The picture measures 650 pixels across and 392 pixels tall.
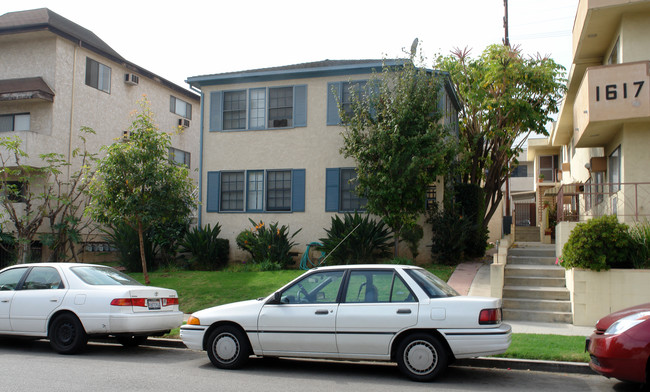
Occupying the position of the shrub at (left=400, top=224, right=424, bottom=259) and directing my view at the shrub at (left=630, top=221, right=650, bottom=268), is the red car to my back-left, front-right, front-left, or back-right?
front-right

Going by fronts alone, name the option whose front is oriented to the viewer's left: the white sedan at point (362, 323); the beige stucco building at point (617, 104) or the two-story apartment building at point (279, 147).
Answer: the white sedan

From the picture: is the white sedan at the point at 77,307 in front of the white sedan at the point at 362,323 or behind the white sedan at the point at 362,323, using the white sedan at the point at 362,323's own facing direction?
in front

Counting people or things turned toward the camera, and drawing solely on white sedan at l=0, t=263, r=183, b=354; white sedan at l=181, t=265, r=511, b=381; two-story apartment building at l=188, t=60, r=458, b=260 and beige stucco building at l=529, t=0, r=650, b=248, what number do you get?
2

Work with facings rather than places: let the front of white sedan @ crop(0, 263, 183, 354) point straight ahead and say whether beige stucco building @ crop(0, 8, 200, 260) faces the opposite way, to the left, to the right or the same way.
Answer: to the left

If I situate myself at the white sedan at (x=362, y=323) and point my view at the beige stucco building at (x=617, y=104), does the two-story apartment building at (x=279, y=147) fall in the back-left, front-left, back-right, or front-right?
front-left

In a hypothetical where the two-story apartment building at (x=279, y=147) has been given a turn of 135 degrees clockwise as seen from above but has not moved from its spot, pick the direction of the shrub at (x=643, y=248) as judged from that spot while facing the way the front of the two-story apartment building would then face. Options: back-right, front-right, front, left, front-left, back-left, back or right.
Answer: back

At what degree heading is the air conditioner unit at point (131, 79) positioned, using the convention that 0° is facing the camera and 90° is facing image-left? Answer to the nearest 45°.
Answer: approximately 315°

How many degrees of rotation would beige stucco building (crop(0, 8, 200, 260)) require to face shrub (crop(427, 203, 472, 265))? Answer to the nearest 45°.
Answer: approximately 90° to its left

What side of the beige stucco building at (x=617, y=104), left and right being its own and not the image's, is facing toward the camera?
front

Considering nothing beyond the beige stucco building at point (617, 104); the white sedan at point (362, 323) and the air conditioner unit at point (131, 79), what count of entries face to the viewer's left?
1

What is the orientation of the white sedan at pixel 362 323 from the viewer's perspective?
to the viewer's left

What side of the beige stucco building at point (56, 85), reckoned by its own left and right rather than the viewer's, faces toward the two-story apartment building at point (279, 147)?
left

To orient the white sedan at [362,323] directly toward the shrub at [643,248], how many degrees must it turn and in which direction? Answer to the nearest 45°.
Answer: approximately 135° to its right

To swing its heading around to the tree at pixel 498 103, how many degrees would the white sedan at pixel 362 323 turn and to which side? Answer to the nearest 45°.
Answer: approximately 90° to its right

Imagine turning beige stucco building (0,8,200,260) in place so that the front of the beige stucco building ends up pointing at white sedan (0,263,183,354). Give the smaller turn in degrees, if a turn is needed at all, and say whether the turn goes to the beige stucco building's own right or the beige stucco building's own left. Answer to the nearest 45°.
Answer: approximately 45° to the beige stucco building's own left

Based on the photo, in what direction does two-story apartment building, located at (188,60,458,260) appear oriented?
toward the camera
